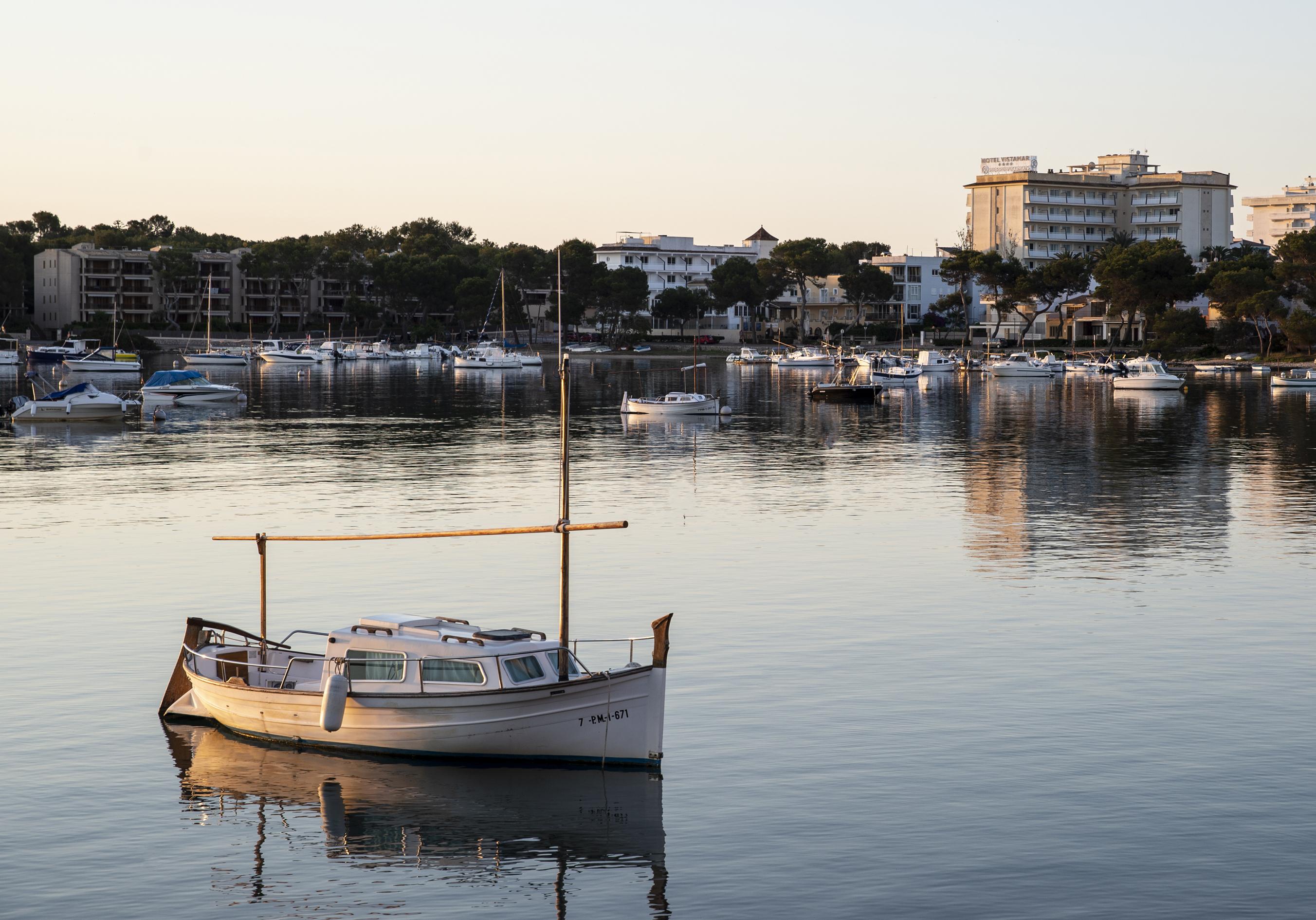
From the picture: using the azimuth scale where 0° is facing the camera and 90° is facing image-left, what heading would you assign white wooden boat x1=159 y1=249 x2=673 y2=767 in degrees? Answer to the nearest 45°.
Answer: approximately 315°
